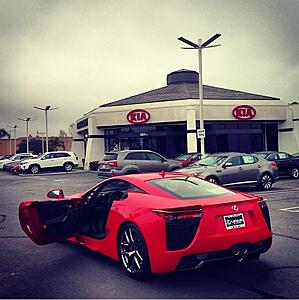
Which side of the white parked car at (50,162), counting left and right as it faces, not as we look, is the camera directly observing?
left

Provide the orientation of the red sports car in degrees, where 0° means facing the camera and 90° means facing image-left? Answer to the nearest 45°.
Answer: approximately 135°

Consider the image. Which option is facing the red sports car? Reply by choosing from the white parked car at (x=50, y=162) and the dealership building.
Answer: the dealership building

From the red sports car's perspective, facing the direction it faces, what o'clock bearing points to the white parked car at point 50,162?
The white parked car is roughly at 1 o'clock from the red sports car.

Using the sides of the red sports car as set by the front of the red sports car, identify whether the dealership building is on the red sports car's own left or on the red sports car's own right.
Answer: on the red sports car's own right

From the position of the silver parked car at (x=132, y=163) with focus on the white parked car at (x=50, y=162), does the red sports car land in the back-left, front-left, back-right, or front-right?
back-left

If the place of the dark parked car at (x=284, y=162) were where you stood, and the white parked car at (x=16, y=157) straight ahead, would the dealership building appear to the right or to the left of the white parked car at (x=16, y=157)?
right

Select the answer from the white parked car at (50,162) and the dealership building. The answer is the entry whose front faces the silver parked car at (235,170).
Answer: the dealership building
